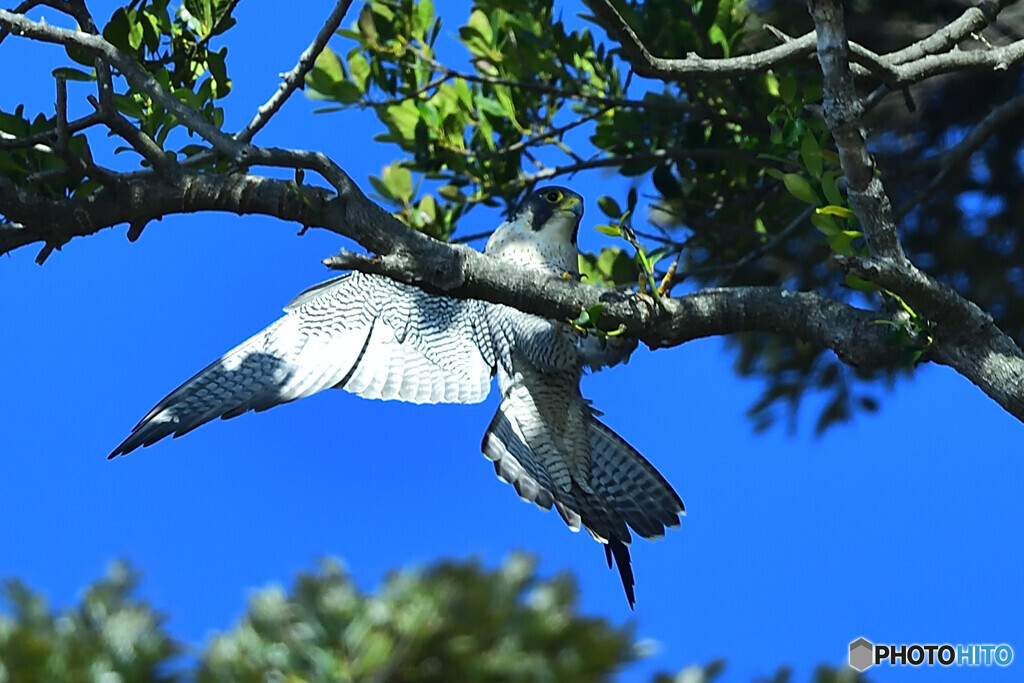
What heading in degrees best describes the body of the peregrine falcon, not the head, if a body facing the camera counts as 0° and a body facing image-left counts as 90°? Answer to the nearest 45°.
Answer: approximately 315°
